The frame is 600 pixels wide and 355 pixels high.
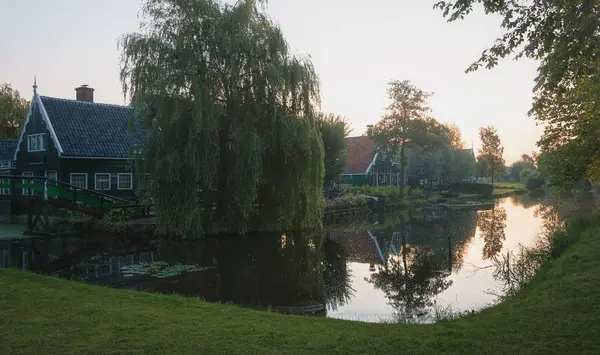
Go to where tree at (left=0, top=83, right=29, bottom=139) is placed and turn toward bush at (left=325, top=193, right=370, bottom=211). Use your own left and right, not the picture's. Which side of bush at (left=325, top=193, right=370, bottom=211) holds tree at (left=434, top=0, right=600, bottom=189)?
right
